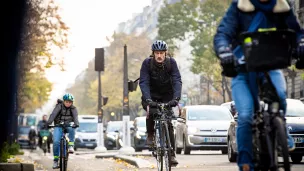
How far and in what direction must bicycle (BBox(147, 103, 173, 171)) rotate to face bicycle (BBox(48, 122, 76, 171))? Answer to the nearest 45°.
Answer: approximately 135° to its right

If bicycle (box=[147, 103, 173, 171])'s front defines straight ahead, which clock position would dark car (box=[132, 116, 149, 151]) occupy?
The dark car is roughly at 6 o'clock from the bicycle.

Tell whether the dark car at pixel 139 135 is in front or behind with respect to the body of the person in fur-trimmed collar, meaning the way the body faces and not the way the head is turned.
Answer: behind

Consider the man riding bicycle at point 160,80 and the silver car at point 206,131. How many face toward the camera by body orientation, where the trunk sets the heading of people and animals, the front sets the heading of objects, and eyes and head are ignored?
2

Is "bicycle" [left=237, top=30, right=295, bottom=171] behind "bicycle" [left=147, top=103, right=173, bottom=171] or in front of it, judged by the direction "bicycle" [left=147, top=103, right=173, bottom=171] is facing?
in front

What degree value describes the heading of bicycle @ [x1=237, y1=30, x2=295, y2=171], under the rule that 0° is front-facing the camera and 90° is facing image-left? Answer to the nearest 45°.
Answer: approximately 0°

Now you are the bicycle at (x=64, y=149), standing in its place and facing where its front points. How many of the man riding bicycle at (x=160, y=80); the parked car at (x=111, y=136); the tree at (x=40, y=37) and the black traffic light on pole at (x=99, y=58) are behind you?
3

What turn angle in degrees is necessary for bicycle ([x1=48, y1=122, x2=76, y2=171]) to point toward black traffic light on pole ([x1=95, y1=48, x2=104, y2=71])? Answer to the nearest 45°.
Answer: approximately 180°

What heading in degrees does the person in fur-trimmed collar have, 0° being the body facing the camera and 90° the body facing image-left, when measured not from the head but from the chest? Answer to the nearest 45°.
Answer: approximately 0°

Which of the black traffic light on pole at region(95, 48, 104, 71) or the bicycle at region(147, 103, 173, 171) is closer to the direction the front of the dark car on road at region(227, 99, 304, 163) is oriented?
the bicycle

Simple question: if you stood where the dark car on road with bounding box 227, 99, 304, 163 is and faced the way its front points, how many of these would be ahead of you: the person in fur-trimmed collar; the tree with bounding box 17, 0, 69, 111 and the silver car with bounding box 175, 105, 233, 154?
1
